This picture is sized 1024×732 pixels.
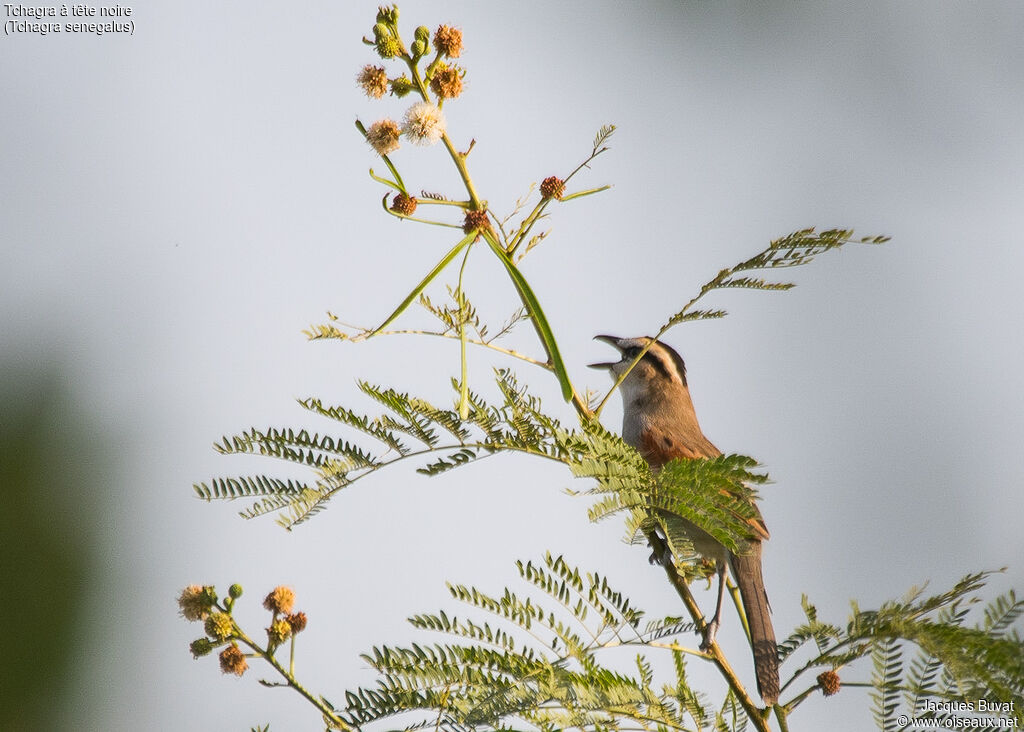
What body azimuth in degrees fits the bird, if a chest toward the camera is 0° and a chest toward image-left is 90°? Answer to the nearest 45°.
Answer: approximately 90°
